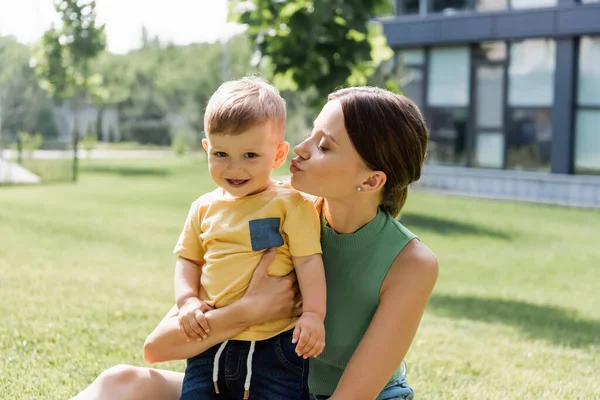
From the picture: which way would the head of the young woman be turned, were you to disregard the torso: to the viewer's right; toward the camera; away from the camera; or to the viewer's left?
to the viewer's left

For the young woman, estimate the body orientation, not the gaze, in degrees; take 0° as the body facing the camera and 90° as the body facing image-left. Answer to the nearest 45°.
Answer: approximately 45°

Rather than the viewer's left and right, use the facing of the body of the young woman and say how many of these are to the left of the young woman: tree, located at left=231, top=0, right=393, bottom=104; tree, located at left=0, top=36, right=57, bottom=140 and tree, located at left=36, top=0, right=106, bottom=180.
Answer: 0

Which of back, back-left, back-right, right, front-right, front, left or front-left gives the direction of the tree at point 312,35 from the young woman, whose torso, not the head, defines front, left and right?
back-right

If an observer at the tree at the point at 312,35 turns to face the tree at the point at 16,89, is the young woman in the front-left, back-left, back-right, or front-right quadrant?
back-left

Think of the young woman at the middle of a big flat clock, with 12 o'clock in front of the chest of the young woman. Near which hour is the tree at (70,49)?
The tree is roughly at 4 o'clock from the young woman.

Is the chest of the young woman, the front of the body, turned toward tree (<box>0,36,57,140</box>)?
no

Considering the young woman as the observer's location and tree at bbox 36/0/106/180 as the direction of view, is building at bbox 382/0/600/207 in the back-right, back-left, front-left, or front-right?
front-right

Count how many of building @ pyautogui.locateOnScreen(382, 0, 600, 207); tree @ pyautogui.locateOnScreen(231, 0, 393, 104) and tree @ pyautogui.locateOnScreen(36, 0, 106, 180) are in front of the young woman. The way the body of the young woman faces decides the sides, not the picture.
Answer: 0

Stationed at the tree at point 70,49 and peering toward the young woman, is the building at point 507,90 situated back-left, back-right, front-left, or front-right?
front-left

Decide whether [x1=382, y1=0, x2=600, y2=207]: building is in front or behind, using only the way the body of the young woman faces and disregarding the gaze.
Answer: behind
